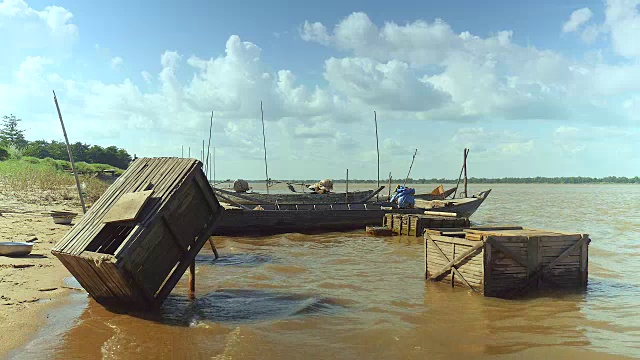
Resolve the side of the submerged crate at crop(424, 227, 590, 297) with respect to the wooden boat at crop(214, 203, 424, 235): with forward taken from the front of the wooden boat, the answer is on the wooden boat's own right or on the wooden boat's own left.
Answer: on the wooden boat's own right

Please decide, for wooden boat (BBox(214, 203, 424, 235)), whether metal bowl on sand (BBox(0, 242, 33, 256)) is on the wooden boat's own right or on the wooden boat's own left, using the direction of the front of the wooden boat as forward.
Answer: on the wooden boat's own right

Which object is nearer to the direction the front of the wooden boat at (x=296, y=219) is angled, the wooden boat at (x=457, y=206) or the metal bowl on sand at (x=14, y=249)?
the wooden boat

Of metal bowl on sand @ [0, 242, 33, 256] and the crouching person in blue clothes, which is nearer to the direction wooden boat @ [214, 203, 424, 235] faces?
the crouching person in blue clothes

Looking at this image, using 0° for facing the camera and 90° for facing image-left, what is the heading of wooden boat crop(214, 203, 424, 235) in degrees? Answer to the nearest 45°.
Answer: approximately 270°

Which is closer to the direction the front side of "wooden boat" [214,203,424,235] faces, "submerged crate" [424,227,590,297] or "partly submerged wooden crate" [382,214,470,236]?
the partly submerged wooden crate

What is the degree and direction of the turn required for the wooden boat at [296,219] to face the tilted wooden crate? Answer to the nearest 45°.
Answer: approximately 90° to its right

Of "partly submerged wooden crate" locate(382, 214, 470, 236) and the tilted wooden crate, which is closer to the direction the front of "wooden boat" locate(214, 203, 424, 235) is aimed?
the partly submerged wooden crate
